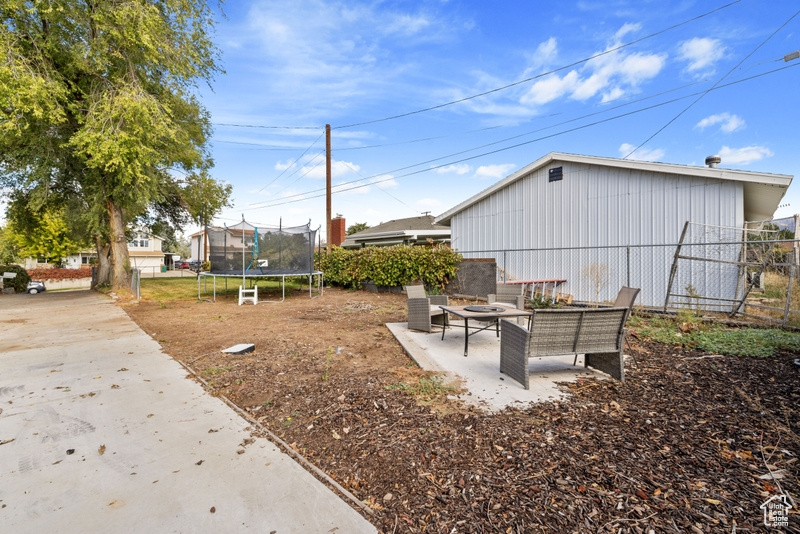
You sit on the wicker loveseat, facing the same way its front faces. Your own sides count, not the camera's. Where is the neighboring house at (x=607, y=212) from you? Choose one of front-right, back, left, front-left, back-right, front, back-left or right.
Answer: front-right

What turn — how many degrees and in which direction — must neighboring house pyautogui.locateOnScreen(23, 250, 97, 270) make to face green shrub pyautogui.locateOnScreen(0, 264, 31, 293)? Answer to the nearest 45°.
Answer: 0° — it already faces it

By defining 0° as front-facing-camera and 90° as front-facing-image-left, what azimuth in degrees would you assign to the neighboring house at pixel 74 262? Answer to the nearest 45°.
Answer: approximately 0°

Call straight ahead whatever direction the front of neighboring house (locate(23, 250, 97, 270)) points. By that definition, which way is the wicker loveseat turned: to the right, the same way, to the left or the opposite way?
the opposite way

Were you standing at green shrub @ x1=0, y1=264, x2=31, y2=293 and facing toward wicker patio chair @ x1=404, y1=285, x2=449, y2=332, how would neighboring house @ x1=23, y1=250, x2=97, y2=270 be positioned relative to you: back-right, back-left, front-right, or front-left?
back-left

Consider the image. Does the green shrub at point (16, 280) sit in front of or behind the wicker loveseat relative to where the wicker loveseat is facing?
in front

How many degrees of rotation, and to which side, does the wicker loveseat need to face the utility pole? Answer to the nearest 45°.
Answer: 0° — it already faces it

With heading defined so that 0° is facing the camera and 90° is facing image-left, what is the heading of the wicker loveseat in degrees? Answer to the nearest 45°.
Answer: approximately 135°
